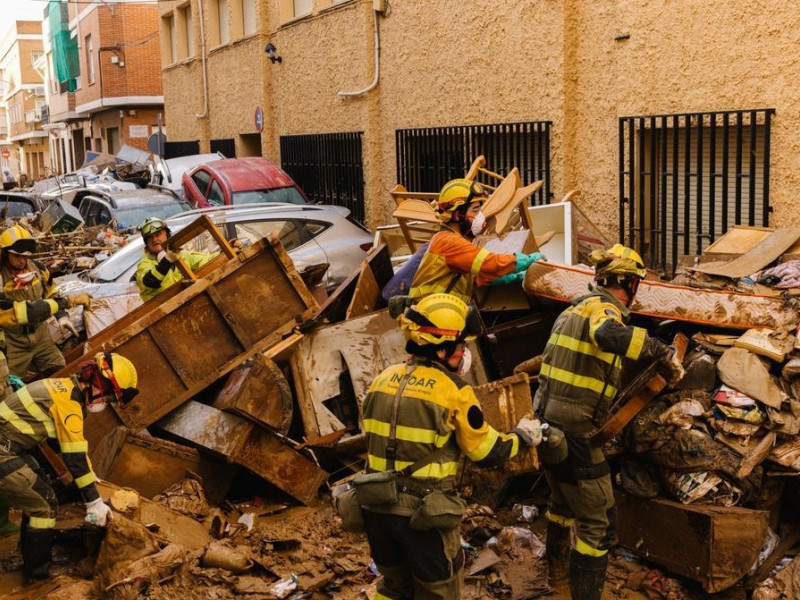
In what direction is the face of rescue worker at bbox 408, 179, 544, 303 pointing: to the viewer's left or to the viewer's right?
to the viewer's right

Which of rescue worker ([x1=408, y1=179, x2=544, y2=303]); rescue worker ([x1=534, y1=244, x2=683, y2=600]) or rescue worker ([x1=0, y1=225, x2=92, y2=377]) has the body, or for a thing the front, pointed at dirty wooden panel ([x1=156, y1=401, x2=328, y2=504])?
rescue worker ([x1=0, y1=225, x2=92, y2=377])

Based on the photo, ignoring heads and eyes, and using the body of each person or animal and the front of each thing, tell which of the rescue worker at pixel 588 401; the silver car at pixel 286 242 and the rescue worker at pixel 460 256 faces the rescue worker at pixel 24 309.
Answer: the silver car

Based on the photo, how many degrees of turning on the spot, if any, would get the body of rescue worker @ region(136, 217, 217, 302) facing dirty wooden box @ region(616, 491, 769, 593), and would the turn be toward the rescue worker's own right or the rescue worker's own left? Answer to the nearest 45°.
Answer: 0° — they already face it

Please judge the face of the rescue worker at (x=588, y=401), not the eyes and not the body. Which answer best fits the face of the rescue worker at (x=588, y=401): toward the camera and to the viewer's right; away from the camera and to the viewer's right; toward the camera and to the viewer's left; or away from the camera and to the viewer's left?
away from the camera and to the viewer's right

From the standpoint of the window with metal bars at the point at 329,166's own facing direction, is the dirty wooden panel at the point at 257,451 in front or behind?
in front

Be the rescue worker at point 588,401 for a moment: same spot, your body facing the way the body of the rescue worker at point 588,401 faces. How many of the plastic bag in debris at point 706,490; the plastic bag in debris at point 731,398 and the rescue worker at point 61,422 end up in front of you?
2

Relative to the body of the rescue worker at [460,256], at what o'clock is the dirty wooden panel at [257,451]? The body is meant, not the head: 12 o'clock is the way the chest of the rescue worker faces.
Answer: The dirty wooden panel is roughly at 6 o'clock from the rescue worker.

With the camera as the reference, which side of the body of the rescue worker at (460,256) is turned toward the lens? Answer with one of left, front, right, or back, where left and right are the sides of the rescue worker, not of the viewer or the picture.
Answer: right

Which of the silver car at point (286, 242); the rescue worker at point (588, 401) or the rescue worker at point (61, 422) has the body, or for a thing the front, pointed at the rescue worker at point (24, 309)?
the silver car

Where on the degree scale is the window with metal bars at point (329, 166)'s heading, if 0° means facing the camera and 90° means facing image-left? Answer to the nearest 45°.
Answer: approximately 45°
